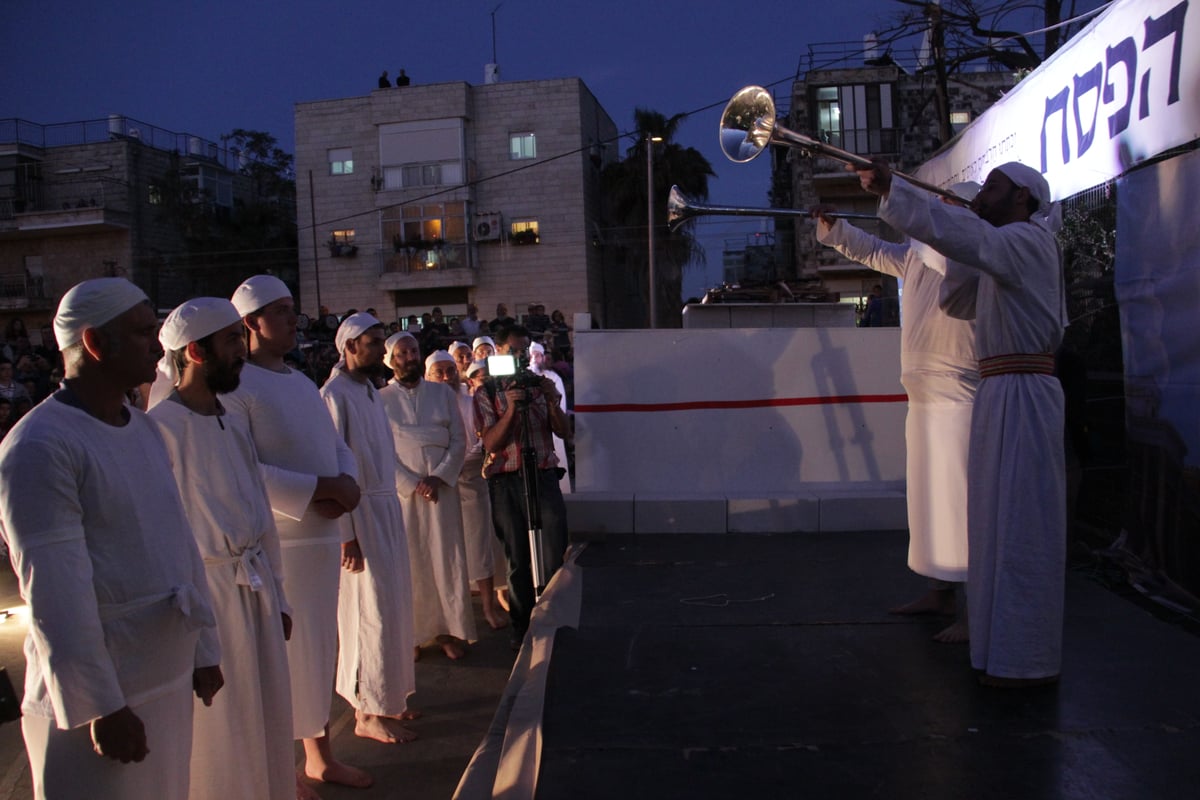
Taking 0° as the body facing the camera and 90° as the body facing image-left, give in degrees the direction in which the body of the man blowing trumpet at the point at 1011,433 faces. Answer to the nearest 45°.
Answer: approximately 90°

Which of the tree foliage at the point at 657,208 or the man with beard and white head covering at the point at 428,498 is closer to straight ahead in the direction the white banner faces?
the man with beard and white head covering

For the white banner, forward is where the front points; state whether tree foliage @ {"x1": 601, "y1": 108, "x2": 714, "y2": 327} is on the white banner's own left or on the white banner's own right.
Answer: on the white banner's own right

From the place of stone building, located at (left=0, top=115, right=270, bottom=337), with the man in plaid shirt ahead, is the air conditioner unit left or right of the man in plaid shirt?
left

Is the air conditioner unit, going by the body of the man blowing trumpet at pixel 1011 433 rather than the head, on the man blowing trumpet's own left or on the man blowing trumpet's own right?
on the man blowing trumpet's own right

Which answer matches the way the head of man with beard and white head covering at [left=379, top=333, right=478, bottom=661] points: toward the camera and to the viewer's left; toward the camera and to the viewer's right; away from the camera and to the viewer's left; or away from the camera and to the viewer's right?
toward the camera and to the viewer's right

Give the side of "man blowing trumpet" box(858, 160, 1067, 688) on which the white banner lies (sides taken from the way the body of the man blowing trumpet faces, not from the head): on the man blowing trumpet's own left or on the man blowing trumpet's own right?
on the man blowing trumpet's own right

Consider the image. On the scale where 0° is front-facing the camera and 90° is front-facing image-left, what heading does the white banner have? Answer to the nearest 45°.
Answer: approximately 45°

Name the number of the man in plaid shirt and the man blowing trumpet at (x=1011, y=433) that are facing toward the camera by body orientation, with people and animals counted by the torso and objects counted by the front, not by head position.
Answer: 1
